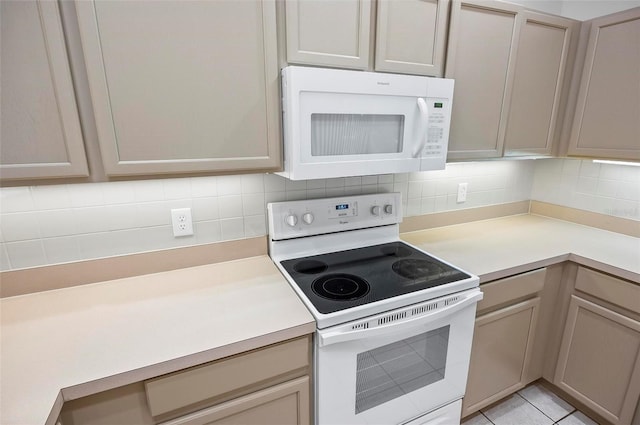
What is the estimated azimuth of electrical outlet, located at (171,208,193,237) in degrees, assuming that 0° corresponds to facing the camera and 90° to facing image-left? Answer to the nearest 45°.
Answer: approximately 0°

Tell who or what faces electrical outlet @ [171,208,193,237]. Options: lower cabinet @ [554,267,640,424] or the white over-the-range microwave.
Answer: the lower cabinet

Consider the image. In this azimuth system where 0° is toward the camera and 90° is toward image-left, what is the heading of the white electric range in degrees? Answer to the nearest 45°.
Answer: approximately 315°

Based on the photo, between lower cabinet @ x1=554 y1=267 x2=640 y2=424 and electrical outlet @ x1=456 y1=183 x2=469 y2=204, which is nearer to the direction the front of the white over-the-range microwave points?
the lower cabinet

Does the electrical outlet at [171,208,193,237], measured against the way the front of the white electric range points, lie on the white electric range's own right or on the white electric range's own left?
on the white electric range's own right

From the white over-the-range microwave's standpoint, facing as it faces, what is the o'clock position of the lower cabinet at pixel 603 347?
The lower cabinet is roughly at 10 o'clock from the white over-the-range microwave.

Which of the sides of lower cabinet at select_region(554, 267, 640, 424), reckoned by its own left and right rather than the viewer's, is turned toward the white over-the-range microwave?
front

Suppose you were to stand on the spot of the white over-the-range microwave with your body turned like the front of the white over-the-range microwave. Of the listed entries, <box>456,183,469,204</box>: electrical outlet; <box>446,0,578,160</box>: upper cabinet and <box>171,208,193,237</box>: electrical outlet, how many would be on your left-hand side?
2

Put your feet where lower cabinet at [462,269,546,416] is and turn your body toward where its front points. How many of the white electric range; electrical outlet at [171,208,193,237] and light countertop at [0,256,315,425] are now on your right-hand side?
3

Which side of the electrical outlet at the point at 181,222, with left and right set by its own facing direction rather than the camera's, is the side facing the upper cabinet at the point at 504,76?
left

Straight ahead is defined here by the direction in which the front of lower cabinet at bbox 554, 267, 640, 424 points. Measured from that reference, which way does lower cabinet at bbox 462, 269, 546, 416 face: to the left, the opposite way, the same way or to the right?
to the left

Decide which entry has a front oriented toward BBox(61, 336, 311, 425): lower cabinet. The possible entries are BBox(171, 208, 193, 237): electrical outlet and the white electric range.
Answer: the electrical outlet

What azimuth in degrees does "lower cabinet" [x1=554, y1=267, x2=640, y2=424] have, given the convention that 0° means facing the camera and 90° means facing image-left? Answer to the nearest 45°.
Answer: approximately 45°

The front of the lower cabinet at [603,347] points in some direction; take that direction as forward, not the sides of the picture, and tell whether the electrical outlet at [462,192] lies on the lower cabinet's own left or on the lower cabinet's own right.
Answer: on the lower cabinet's own right

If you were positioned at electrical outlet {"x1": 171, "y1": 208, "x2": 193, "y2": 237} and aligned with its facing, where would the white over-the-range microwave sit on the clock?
The white over-the-range microwave is roughly at 10 o'clock from the electrical outlet.
